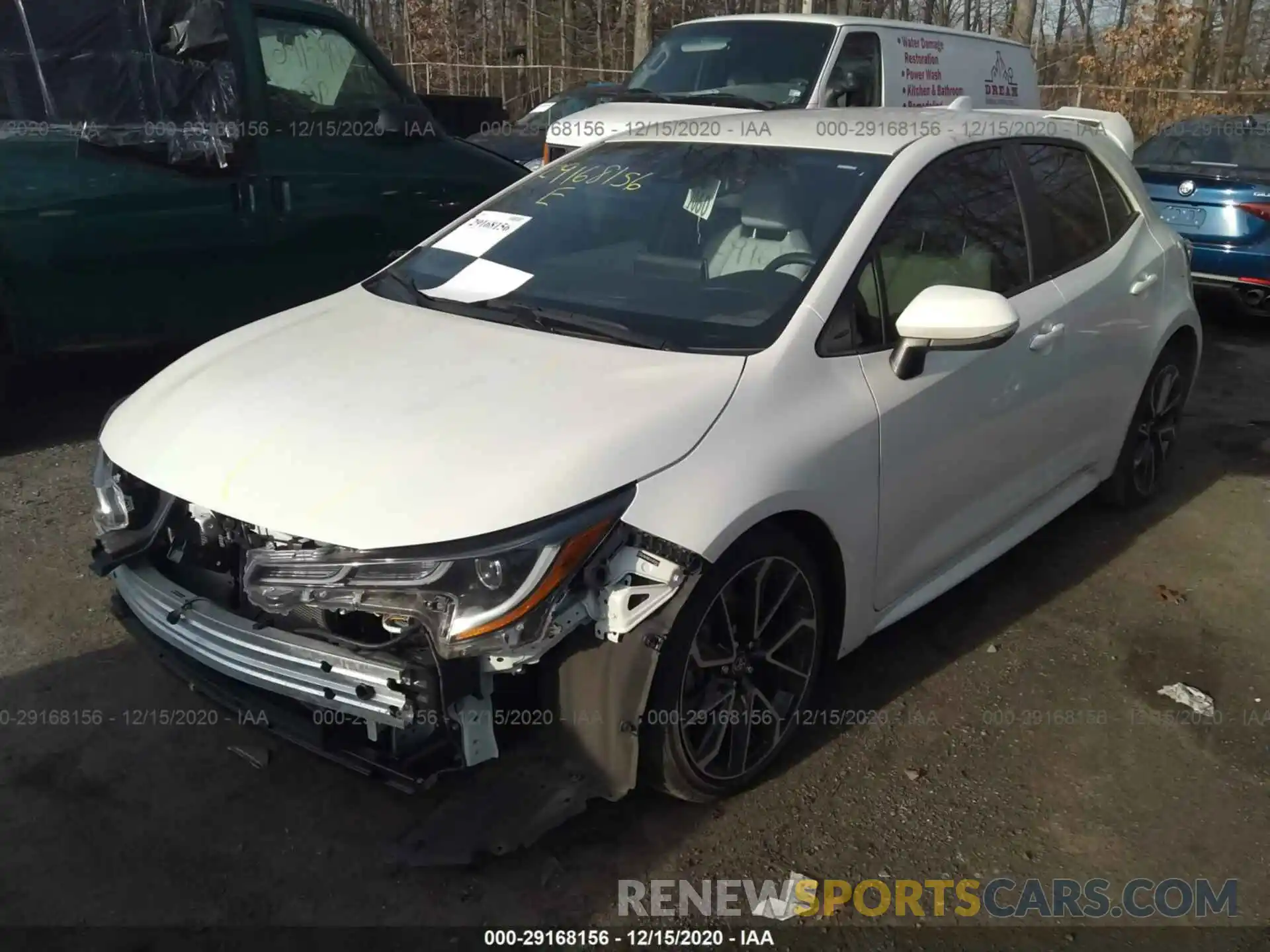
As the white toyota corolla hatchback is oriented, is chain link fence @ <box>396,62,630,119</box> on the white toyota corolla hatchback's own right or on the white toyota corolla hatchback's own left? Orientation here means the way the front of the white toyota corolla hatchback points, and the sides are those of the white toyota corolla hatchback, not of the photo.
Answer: on the white toyota corolla hatchback's own right

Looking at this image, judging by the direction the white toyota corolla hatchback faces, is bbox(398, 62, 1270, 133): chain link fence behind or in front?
behind

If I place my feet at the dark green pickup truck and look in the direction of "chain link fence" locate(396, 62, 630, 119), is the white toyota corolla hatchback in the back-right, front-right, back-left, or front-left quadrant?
back-right

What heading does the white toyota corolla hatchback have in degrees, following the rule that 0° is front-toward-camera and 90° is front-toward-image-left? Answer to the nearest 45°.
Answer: approximately 45°

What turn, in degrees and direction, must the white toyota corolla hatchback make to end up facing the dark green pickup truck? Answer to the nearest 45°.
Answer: approximately 90° to its right
